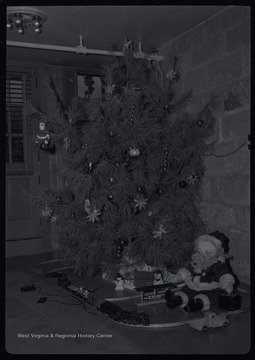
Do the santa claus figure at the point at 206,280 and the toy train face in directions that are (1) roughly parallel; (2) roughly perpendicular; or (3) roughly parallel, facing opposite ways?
roughly perpendicular

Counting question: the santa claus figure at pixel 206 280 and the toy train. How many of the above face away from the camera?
0

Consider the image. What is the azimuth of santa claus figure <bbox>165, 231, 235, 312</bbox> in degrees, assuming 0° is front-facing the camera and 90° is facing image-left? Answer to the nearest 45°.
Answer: approximately 45°

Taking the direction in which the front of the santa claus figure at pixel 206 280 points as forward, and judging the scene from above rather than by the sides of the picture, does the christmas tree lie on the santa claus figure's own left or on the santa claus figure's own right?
on the santa claus figure's own right

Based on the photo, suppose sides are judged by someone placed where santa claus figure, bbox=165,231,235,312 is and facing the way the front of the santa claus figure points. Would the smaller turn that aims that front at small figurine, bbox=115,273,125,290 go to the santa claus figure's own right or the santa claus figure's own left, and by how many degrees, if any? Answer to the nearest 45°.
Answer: approximately 90° to the santa claus figure's own right

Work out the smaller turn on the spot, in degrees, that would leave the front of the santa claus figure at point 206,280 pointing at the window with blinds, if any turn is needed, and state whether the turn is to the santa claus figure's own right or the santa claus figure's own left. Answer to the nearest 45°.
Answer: approximately 90° to the santa claus figure's own right
